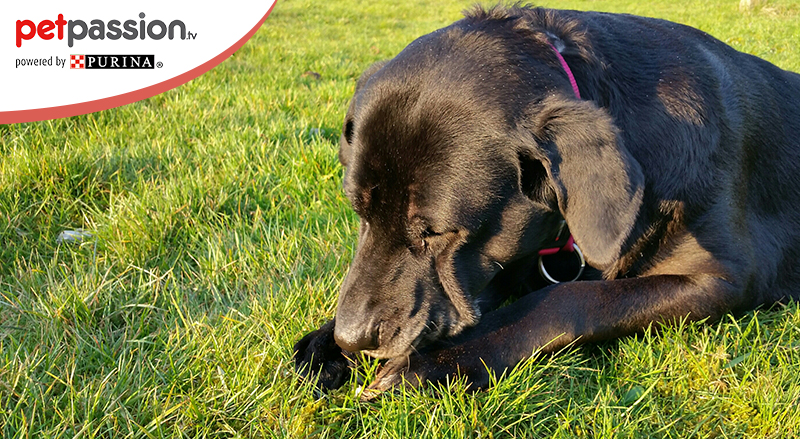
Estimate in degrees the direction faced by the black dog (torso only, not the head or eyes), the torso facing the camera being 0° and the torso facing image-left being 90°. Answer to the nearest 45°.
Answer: approximately 45°
